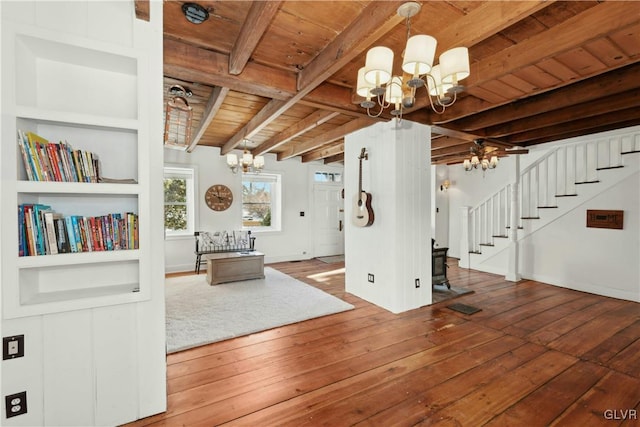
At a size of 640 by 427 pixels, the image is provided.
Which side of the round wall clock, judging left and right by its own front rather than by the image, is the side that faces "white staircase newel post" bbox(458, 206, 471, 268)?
left

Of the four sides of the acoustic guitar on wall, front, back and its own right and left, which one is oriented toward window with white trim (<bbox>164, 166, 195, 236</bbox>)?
right

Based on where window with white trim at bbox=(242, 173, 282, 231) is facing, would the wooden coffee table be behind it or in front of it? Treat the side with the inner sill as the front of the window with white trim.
in front

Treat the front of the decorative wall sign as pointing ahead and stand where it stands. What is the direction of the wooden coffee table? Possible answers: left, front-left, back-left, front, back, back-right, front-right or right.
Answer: front-right

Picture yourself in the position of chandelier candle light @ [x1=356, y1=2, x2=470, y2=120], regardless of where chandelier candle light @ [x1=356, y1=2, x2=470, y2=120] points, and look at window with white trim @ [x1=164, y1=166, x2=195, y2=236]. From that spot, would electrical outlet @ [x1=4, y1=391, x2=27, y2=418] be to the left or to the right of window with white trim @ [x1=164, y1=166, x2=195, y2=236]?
left

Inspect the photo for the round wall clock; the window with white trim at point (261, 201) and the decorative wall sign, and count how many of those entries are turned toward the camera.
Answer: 3

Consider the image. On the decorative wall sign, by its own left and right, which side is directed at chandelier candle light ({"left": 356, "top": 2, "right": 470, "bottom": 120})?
front

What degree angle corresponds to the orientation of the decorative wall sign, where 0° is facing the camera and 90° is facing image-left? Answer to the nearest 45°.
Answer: approximately 0°

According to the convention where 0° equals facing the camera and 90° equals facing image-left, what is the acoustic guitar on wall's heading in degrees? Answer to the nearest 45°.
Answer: approximately 45°

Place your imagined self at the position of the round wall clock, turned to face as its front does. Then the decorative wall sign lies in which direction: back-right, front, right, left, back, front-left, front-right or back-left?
front-left

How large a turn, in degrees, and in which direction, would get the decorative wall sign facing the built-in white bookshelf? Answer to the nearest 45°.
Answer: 0° — it already faces it

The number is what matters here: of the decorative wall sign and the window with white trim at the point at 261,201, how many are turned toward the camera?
2

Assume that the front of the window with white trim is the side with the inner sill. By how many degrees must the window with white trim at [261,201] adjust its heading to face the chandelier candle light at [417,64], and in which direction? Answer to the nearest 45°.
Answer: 0° — it already faces it

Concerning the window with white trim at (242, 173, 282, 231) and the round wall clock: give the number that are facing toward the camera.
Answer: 2

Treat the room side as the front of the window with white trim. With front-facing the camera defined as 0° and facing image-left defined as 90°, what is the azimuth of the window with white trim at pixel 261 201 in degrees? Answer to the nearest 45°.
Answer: approximately 0°
